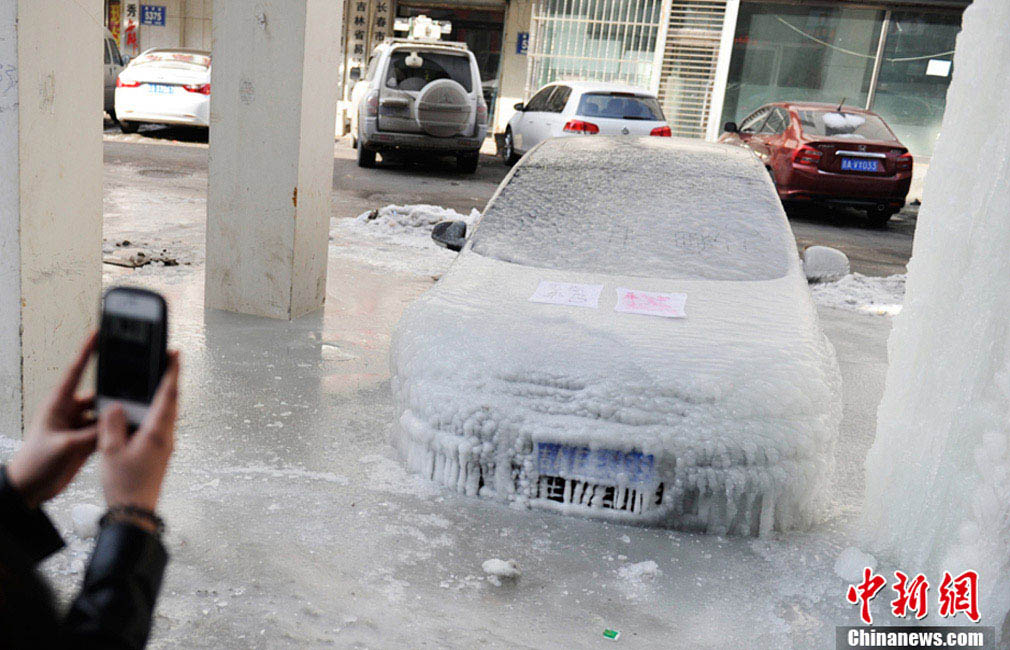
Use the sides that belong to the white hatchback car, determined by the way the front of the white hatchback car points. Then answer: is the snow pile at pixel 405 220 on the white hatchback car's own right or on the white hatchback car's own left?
on the white hatchback car's own left

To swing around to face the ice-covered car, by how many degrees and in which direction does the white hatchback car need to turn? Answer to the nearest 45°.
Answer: approximately 135° to its left

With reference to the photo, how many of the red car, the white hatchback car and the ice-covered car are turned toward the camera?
1

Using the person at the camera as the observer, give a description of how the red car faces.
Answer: facing away from the viewer and to the left of the viewer

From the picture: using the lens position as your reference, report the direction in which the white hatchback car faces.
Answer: facing away from the viewer and to the left of the viewer

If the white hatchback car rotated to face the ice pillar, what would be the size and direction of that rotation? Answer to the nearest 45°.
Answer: approximately 135° to its left

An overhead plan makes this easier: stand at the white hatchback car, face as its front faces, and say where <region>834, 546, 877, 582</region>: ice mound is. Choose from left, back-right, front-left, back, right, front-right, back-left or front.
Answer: back-left

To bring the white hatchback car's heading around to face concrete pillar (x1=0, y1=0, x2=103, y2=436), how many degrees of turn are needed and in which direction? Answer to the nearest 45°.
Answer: approximately 135° to its left

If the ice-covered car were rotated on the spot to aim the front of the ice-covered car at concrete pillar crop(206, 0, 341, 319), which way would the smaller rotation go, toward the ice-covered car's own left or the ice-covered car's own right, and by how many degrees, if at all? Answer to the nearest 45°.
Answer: approximately 135° to the ice-covered car's own right

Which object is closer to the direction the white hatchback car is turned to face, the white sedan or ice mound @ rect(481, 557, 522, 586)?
the white sedan

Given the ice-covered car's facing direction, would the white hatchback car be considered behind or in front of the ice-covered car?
behind
